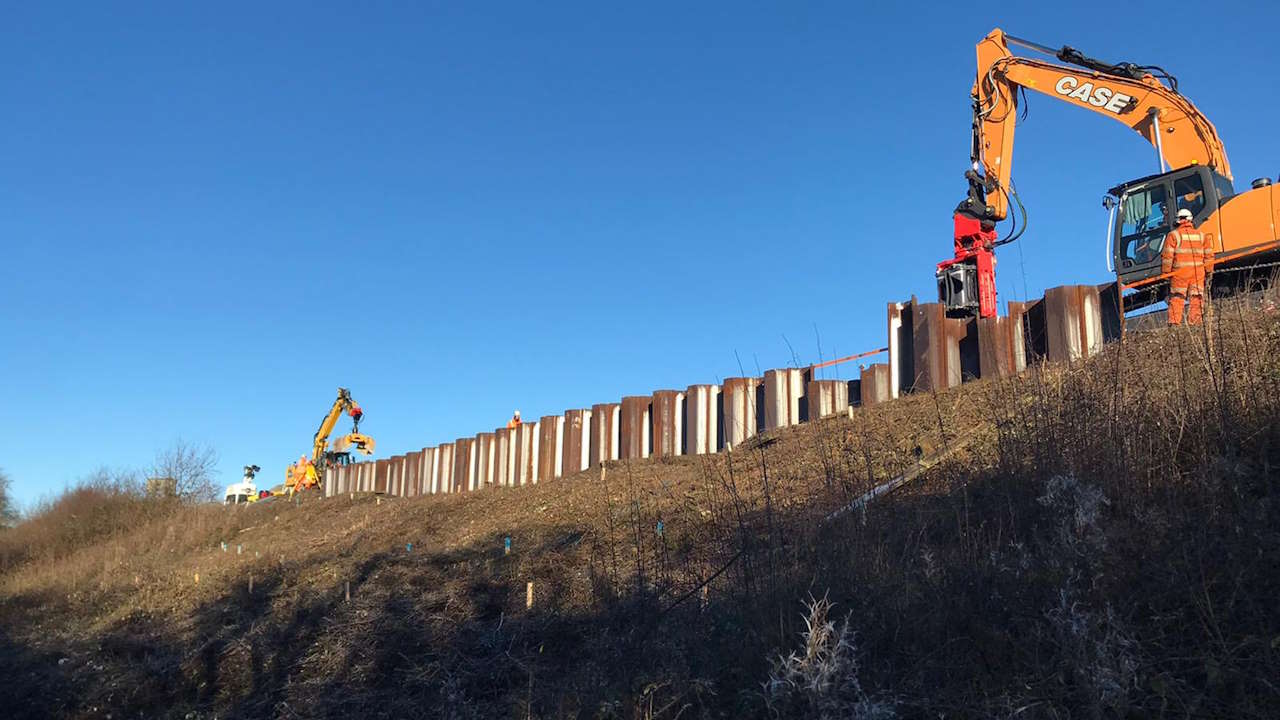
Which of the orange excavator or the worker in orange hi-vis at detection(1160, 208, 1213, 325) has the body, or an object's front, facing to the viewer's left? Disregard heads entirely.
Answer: the orange excavator

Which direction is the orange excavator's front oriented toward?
to the viewer's left

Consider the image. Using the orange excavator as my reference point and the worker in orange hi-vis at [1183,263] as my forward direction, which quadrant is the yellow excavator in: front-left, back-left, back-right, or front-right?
back-right
